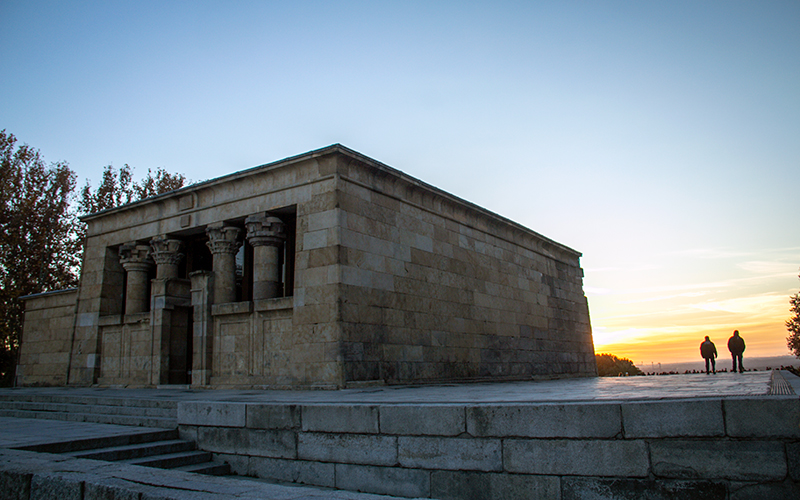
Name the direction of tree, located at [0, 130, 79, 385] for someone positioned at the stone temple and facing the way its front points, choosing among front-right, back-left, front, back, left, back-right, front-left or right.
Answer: right

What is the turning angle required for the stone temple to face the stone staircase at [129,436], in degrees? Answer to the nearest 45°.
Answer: approximately 45° to its left

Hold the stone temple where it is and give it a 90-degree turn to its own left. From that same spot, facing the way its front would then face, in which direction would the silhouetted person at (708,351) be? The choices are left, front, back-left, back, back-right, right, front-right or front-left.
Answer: front-left

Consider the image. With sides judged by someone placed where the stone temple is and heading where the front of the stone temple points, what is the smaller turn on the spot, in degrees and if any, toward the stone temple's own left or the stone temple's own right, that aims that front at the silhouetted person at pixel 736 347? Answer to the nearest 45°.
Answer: approximately 135° to the stone temple's own left

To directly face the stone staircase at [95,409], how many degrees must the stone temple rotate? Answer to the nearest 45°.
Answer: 0° — it already faces it

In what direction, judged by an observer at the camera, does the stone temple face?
facing the viewer and to the left of the viewer
